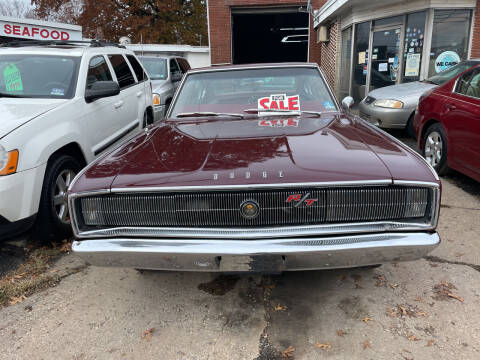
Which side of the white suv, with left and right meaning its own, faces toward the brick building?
back

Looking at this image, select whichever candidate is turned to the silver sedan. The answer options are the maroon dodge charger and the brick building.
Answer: the brick building

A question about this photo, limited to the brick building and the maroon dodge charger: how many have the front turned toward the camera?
2

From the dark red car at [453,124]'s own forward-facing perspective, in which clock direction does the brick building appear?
The brick building is roughly at 7 o'clock from the dark red car.

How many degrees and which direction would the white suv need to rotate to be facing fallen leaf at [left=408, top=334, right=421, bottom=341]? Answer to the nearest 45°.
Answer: approximately 90° to its left

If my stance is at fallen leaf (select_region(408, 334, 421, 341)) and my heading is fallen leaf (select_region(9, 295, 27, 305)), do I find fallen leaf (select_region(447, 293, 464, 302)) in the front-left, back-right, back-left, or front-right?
back-right

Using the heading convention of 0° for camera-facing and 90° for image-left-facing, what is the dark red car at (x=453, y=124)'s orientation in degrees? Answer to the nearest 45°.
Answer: approximately 315°

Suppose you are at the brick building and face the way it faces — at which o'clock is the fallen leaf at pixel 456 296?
The fallen leaf is roughly at 12 o'clock from the brick building.

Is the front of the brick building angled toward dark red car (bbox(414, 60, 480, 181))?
yes

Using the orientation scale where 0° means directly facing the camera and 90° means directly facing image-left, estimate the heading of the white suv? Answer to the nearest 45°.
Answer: approximately 45°
